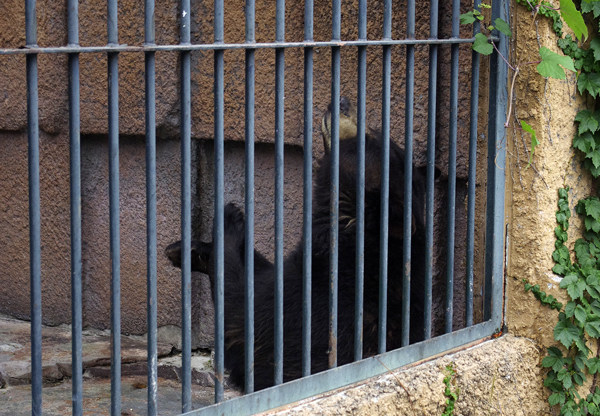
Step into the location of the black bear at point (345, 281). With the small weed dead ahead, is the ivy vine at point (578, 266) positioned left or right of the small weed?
left

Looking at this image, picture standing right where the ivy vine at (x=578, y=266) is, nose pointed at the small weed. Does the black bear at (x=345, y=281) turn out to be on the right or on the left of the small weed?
right

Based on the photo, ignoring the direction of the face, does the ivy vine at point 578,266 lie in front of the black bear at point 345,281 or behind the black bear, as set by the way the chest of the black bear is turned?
behind
